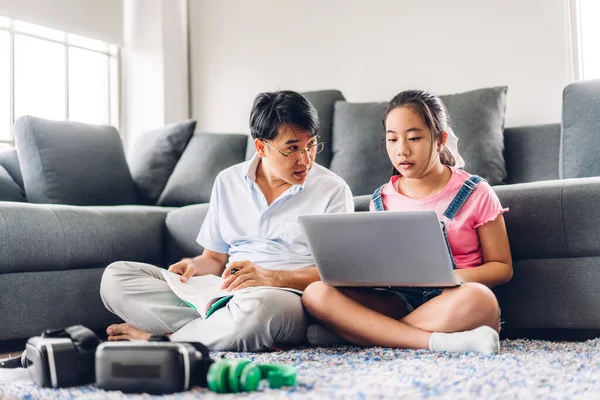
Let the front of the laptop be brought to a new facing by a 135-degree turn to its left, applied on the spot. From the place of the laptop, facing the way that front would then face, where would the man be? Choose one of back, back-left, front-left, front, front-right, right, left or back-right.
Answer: right

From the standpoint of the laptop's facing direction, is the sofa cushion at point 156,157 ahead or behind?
ahead

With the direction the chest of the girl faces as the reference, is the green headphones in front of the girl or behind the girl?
in front

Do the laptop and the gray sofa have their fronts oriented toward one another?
yes

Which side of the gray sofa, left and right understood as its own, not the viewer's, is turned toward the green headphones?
front

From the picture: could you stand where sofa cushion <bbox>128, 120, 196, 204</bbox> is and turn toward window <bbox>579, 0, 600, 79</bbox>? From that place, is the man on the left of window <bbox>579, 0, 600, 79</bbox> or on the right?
right

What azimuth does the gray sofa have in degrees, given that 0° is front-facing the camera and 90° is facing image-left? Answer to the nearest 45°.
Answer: approximately 0°

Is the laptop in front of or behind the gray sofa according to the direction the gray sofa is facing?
in front

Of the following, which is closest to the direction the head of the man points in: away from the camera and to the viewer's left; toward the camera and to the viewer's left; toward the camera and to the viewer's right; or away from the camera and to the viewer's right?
toward the camera and to the viewer's right

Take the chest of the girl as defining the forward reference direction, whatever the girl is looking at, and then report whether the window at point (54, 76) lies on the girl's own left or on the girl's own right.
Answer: on the girl's own right

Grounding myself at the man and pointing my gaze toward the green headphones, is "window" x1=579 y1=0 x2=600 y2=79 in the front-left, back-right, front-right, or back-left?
back-left

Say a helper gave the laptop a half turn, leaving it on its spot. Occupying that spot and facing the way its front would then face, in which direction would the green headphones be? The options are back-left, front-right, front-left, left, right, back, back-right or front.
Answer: front-right

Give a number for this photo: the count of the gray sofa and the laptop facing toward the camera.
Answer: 1

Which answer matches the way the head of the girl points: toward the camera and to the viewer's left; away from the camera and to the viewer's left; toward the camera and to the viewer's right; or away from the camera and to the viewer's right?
toward the camera and to the viewer's left

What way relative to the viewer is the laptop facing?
away from the camera

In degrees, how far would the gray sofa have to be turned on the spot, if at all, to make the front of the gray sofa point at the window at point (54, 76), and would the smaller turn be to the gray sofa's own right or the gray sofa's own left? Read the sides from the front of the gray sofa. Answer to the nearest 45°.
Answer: approximately 135° to the gray sofa's own right
